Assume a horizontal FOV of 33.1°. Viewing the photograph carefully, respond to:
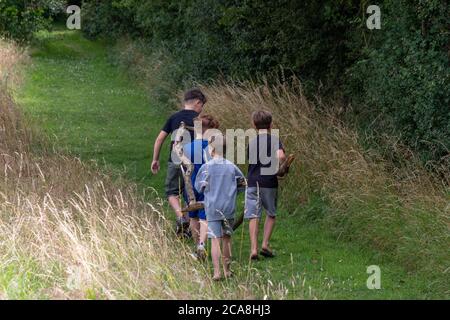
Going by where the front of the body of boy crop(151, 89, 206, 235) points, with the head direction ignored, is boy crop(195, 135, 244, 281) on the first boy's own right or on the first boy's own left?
on the first boy's own right

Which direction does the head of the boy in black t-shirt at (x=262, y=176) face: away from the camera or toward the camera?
away from the camera

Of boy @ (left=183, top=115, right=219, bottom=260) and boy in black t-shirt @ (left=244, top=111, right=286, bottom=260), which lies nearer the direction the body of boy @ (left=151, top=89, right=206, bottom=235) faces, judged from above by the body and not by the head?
the boy in black t-shirt

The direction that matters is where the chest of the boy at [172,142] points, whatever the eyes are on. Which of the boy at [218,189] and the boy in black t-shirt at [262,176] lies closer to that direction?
the boy in black t-shirt

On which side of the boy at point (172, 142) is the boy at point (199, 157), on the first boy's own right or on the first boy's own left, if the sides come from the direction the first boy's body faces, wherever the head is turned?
on the first boy's own right

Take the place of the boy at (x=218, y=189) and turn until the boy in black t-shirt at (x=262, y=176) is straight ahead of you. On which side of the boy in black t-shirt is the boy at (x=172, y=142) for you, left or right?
left

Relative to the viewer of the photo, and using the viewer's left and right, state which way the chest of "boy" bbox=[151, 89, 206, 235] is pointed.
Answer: facing away from the viewer and to the right of the viewer
